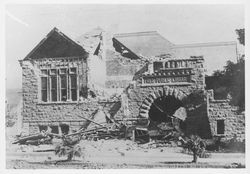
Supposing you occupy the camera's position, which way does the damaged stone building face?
facing the viewer

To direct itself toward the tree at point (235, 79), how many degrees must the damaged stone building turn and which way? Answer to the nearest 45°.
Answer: approximately 90° to its left
